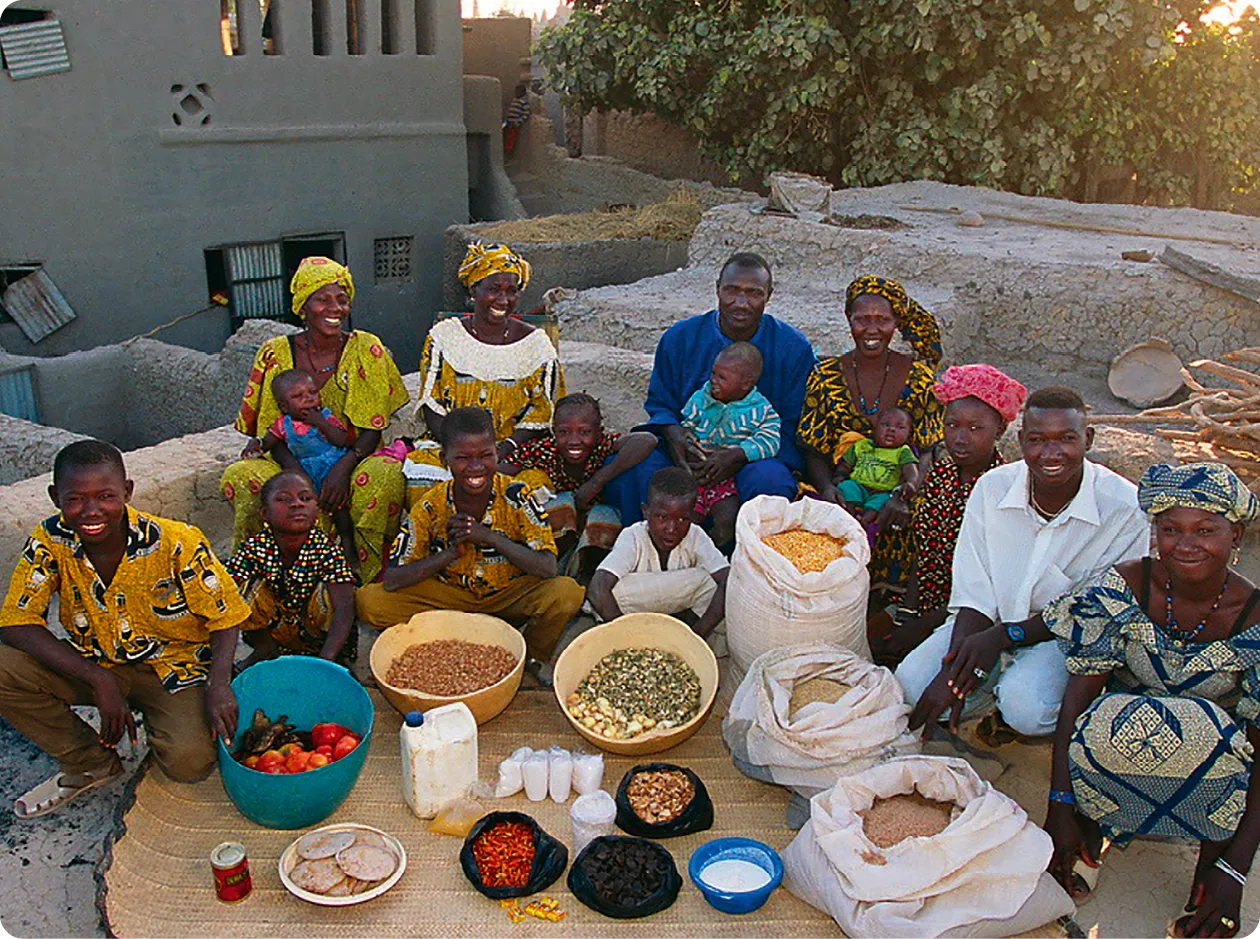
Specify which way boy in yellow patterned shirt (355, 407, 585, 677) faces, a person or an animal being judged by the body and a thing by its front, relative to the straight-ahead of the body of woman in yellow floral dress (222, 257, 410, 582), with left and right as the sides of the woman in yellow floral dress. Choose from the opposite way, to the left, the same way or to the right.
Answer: the same way

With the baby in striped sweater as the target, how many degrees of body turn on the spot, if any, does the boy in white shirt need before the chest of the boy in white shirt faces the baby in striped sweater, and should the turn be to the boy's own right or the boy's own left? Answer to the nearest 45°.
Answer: approximately 180°

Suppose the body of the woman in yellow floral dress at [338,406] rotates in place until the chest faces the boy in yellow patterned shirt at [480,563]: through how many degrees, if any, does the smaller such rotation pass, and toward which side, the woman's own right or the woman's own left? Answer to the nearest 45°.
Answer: approximately 45° to the woman's own left

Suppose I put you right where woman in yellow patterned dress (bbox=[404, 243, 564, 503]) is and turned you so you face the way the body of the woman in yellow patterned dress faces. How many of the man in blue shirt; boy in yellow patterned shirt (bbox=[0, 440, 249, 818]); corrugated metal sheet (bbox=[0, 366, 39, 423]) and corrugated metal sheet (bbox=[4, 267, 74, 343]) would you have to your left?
1

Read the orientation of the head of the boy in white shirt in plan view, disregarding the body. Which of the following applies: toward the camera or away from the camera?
toward the camera

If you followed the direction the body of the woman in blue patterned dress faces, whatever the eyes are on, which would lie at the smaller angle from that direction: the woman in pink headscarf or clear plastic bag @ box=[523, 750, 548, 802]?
the clear plastic bag

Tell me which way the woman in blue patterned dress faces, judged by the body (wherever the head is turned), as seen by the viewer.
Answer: toward the camera

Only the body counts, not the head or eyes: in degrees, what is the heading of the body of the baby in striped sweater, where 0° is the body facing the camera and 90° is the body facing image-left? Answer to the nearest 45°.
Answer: approximately 45°

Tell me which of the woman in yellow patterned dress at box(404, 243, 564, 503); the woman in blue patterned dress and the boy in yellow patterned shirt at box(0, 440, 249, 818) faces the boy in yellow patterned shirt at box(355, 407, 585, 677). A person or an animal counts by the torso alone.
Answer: the woman in yellow patterned dress

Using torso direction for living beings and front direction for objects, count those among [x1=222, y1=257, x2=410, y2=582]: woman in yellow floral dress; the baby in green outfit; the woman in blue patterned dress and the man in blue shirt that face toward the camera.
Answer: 4

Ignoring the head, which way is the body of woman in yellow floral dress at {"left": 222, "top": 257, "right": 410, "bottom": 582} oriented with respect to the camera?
toward the camera

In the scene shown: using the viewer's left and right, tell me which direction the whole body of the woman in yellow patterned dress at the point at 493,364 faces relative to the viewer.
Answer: facing the viewer

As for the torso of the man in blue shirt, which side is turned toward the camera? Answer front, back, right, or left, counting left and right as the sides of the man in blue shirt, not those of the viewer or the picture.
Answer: front

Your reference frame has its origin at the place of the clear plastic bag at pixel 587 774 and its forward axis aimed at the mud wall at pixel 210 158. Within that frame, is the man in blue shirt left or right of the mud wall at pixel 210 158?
right

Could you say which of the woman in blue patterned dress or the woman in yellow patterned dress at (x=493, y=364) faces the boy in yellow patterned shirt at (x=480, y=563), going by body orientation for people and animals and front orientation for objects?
the woman in yellow patterned dress

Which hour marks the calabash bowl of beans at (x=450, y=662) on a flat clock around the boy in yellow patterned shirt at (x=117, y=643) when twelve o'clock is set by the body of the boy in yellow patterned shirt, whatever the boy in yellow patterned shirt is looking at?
The calabash bowl of beans is roughly at 9 o'clock from the boy in yellow patterned shirt.
